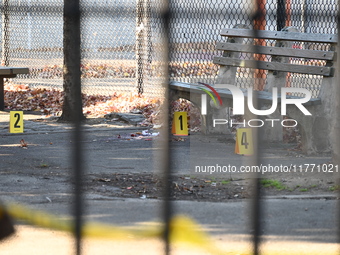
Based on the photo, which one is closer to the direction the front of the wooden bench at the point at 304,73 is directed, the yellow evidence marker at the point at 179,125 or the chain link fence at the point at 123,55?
the yellow evidence marker

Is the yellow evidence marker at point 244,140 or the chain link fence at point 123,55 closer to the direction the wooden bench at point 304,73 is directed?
the yellow evidence marker

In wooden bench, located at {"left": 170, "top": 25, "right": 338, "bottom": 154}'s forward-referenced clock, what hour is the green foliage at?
The green foliage is roughly at 11 o'clock from the wooden bench.

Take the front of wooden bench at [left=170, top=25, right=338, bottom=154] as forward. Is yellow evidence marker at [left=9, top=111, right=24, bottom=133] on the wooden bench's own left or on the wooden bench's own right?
on the wooden bench's own right

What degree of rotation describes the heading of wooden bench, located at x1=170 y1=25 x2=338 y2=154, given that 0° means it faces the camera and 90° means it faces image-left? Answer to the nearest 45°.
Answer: approximately 45°

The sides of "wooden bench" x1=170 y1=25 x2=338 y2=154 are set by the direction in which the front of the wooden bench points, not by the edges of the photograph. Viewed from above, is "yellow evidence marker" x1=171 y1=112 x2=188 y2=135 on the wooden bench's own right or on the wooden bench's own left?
on the wooden bench's own right

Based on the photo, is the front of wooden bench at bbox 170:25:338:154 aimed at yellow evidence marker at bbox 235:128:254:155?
yes

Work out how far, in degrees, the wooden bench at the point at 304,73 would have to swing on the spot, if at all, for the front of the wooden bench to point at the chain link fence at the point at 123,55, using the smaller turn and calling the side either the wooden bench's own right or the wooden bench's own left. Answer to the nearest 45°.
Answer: approximately 90° to the wooden bench's own right

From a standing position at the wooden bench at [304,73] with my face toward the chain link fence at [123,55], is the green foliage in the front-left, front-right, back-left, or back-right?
back-left

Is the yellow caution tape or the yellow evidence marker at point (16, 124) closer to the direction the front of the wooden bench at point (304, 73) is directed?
the yellow caution tape

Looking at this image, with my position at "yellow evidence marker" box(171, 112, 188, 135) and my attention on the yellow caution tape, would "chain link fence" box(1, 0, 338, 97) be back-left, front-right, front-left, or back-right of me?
back-right
